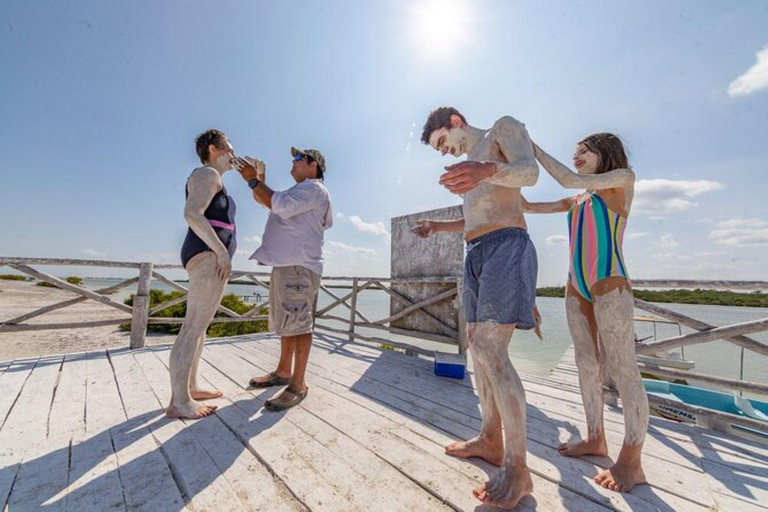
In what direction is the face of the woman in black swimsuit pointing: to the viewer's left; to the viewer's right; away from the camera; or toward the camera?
to the viewer's right

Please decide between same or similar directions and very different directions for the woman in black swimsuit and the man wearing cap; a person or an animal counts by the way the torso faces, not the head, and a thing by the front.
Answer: very different directions

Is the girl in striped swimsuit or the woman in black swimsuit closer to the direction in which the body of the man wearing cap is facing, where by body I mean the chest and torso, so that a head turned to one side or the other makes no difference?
the woman in black swimsuit

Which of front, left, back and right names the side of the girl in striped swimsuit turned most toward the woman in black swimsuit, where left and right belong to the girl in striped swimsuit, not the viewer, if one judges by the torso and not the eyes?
front

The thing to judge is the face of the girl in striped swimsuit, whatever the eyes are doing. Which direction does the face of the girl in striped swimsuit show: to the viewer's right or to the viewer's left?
to the viewer's left

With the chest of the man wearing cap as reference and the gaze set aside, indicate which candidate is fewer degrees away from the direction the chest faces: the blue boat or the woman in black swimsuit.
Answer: the woman in black swimsuit

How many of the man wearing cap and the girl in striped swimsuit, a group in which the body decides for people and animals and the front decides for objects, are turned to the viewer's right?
0

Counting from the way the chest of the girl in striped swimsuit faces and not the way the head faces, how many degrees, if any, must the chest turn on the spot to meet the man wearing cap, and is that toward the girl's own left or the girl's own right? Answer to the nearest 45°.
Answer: approximately 45° to the girl's own right

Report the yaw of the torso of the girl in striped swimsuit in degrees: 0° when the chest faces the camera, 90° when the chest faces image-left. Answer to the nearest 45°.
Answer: approximately 45°

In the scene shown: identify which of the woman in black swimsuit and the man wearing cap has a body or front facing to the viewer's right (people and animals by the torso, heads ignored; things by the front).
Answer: the woman in black swimsuit

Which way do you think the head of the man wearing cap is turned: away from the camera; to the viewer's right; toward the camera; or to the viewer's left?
to the viewer's left

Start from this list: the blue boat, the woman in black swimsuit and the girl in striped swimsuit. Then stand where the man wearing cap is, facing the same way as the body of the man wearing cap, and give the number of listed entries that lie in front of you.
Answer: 1

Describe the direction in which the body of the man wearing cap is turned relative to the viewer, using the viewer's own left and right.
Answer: facing to the left of the viewer

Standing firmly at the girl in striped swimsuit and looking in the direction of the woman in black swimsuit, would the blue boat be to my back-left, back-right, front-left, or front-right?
back-right

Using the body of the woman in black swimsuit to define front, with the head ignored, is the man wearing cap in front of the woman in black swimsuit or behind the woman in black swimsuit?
in front

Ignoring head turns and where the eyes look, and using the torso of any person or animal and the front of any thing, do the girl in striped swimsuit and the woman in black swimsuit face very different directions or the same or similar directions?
very different directions

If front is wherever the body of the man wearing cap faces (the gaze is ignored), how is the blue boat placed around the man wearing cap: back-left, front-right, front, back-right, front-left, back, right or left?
back

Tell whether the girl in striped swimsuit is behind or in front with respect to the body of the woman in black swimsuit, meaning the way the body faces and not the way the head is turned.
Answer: in front

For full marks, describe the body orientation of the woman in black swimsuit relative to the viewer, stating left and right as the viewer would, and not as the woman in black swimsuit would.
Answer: facing to the right of the viewer
